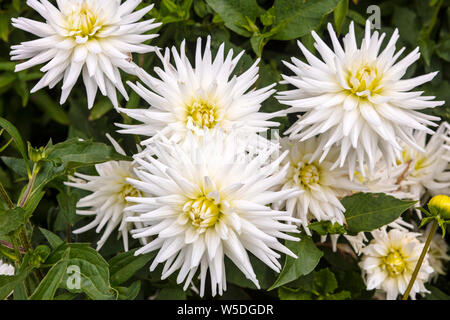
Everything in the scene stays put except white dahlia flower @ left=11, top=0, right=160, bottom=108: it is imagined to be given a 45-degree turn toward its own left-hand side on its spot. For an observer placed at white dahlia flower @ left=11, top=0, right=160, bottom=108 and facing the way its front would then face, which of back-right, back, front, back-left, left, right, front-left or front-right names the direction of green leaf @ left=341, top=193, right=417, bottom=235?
front-left

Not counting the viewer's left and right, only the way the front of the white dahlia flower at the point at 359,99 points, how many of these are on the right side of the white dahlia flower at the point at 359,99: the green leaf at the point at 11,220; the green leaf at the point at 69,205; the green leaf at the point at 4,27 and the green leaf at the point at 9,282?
4

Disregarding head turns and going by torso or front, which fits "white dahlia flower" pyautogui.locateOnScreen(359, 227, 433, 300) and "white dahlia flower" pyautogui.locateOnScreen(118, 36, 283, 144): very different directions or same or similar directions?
same or similar directions

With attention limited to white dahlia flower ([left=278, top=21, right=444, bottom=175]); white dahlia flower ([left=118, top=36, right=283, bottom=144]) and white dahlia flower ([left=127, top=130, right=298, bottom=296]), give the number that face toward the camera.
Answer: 3

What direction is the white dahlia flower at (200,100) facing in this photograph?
toward the camera

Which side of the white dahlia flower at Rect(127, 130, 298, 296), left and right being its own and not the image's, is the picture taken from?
front

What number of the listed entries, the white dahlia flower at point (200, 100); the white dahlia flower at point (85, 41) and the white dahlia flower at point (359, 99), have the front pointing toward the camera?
3
